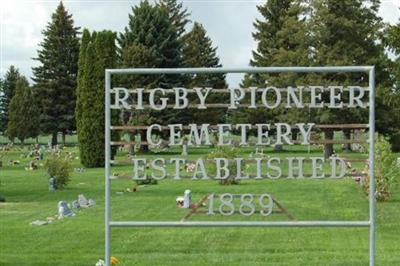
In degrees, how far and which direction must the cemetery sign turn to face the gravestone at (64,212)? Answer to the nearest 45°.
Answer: approximately 135° to its right

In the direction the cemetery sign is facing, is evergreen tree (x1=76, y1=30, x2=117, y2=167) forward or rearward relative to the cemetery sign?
rearward

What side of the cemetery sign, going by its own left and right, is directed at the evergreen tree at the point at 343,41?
back

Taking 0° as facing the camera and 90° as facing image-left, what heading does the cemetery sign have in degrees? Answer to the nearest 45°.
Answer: approximately 0°

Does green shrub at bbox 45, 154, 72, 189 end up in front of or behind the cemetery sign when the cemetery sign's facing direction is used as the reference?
behind

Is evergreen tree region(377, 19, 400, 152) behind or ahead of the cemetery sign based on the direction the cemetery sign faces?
behind

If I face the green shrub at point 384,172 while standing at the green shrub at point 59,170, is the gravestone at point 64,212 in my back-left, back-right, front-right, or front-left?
front-right
